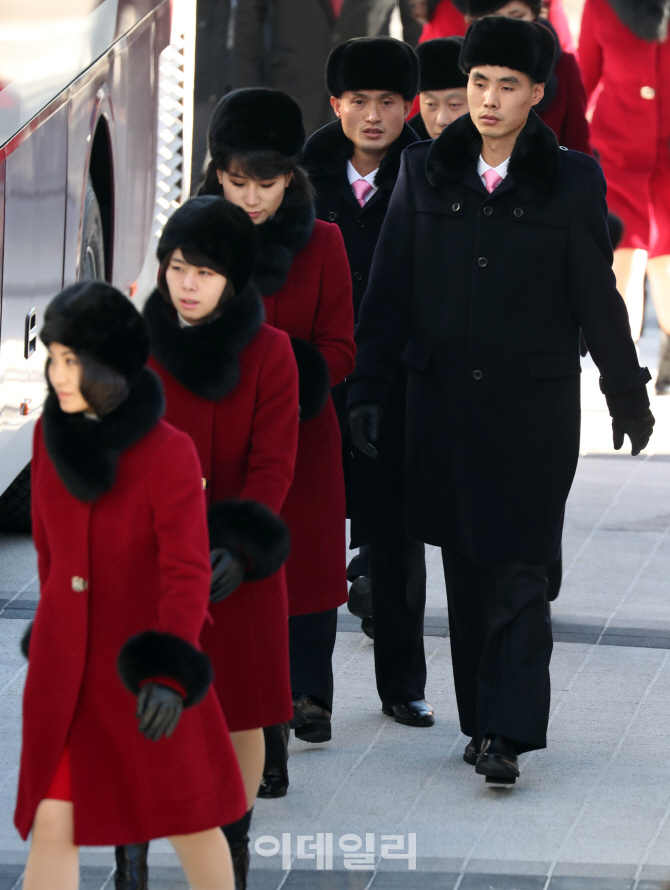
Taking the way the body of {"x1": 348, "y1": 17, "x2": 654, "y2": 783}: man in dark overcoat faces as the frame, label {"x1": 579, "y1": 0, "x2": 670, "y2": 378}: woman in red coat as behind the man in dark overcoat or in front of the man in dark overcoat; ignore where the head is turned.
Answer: behind

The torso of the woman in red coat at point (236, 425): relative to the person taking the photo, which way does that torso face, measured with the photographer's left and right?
facing the viewer and to the left of the viewer

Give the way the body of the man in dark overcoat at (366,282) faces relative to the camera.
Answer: toward the camera

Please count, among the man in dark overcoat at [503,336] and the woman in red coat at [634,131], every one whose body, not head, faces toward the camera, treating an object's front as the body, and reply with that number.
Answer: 2

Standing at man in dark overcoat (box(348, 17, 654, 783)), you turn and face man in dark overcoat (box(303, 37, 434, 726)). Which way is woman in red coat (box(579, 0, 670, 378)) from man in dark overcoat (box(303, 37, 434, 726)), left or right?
right

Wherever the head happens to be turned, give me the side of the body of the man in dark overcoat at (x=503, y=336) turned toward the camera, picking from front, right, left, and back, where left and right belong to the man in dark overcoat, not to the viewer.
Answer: front

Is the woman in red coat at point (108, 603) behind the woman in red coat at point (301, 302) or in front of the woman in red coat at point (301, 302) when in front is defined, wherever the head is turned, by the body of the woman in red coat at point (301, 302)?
in front

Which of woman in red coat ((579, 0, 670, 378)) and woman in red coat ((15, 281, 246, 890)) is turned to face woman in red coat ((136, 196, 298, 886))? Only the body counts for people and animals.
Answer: woman in red coat ((579, 0, 670, 378))

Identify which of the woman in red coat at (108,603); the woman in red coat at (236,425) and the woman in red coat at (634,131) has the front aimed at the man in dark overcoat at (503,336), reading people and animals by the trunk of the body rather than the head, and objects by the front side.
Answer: the woman in red coat at (634,131)

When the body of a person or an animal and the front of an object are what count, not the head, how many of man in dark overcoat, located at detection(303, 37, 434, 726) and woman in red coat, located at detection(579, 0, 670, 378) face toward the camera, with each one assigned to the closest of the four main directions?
2

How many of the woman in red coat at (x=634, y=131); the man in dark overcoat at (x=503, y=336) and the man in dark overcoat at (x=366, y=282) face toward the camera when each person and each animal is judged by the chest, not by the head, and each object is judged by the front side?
3

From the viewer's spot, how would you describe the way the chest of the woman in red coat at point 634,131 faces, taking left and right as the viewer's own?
facing the viewer

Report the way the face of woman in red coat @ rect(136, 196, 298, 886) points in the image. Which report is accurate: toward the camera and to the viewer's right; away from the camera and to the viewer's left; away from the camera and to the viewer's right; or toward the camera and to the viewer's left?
toward the camera and to the viewer's left
